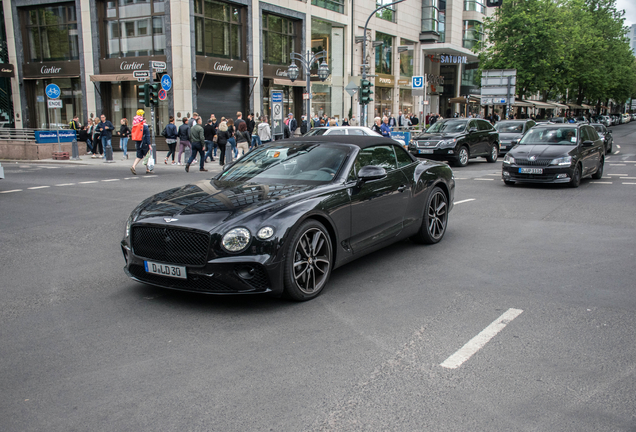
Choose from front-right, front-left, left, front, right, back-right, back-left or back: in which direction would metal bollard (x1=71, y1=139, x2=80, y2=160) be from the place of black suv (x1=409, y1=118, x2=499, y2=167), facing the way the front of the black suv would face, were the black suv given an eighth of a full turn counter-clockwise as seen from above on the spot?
right

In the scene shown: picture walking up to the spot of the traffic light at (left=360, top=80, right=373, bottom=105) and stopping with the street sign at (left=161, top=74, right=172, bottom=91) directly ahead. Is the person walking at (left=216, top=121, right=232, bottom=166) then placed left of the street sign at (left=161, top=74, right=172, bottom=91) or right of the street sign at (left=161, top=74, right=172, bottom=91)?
left

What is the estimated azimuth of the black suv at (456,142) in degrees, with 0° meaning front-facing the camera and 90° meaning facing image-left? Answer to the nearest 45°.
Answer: approximately 45°

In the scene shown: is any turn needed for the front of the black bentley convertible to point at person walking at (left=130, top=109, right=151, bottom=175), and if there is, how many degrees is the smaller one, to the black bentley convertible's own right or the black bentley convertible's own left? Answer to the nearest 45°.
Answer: approximately 135° to the black bentley convertible's own right

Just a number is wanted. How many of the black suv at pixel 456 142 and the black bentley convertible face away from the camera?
0

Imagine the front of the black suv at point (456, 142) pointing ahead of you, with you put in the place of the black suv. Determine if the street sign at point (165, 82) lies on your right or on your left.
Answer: on your right
